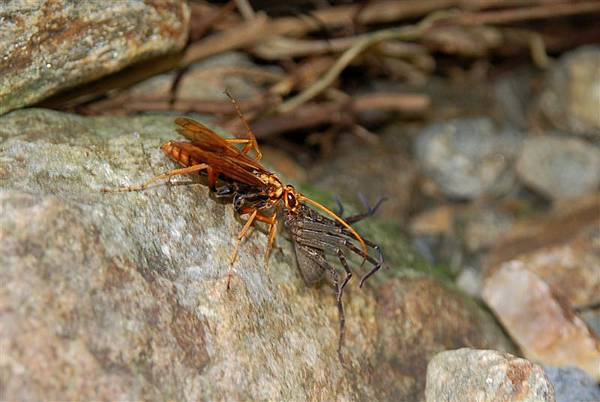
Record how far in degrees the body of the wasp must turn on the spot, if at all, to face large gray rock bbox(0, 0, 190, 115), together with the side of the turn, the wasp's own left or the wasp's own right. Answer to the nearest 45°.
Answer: approximately 180°

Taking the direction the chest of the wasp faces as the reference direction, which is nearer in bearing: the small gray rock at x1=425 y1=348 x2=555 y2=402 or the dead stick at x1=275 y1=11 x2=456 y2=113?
the small gray rock

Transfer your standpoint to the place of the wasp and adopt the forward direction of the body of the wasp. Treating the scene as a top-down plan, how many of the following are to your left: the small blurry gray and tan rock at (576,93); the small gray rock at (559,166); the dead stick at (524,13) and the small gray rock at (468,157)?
4

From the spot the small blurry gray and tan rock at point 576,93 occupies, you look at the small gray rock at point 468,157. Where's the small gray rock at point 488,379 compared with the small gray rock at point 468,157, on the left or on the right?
left

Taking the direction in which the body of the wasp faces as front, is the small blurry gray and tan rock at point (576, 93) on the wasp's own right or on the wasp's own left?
on the wasp's own left

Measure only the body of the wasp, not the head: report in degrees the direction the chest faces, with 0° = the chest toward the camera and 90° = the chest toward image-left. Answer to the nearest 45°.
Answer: approximately 315°

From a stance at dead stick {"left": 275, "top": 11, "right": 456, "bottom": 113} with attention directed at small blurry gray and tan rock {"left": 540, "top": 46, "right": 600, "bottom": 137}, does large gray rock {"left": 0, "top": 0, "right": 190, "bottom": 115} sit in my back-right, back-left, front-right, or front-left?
back-right

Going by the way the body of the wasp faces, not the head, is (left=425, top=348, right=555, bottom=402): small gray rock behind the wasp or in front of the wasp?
in front

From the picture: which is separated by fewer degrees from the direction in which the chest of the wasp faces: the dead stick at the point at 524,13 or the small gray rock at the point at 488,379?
the small gray rock

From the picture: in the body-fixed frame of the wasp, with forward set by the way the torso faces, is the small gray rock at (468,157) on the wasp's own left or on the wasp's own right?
on the wasp's own left

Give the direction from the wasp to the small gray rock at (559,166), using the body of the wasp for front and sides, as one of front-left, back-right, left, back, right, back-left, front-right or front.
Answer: left
